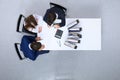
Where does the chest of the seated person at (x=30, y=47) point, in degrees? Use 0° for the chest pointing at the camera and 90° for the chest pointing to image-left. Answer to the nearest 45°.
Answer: approximately 270°

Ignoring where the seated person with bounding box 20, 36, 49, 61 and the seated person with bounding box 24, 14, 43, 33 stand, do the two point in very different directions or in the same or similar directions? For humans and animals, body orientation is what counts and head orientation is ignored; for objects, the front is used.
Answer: same or similar directions

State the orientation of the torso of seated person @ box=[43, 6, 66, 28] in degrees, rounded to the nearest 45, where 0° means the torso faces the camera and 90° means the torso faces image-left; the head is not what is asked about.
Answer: approximately 45°

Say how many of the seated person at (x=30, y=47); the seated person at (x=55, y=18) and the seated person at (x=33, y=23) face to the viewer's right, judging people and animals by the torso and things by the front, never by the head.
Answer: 2

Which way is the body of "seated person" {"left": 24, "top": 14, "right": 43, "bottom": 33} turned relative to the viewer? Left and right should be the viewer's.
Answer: facing to the right of the viewer

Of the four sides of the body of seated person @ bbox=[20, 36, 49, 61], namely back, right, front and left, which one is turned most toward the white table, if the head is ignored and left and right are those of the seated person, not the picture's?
front

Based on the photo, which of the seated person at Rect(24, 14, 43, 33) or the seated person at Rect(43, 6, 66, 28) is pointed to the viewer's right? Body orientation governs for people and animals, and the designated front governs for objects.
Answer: the seated person at Rect(24, 14, 43, 33)

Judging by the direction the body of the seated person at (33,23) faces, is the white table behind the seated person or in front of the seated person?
in front
